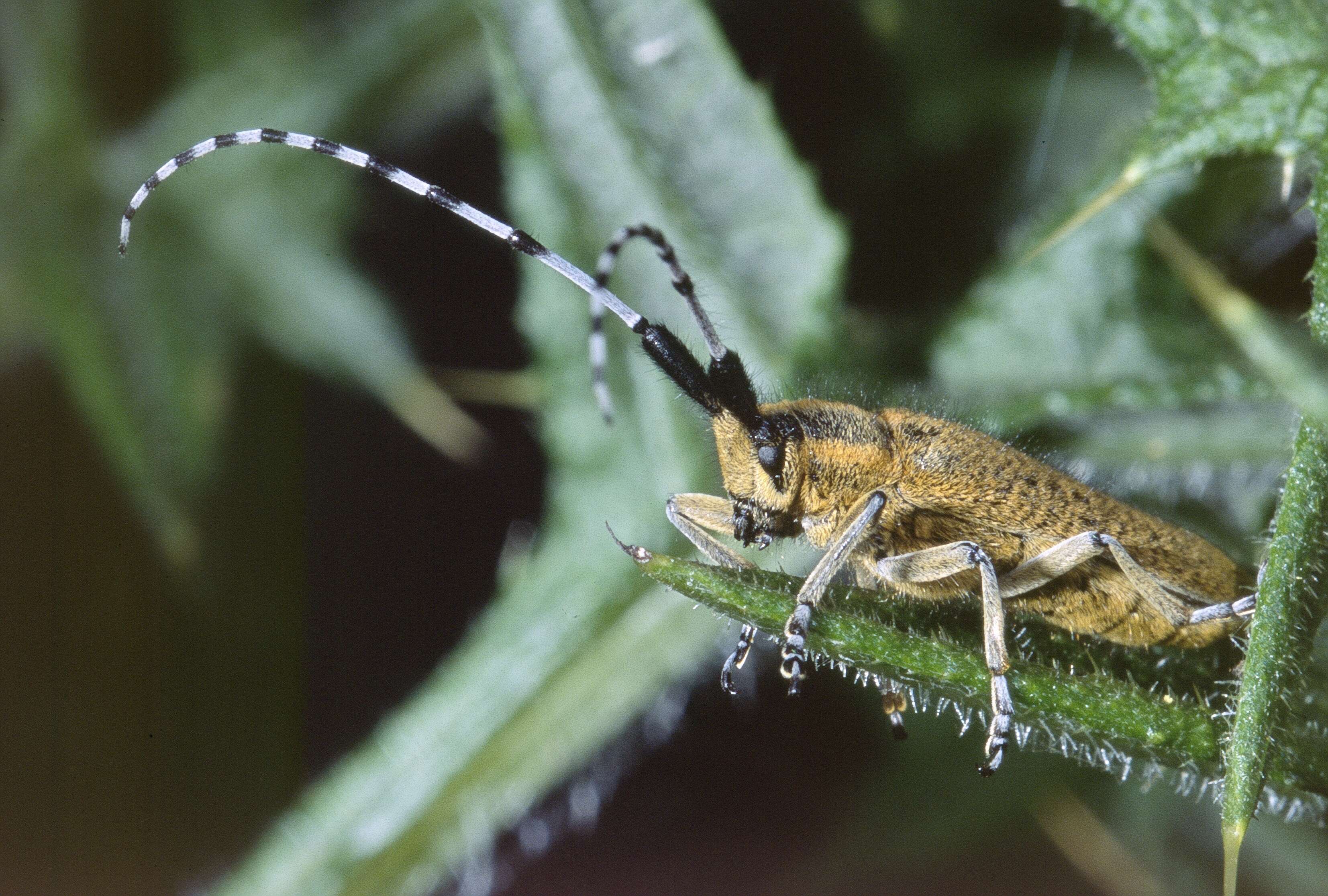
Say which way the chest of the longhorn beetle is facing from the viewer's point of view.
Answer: to the viewer's left
